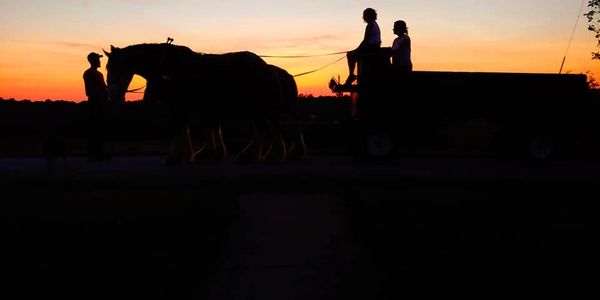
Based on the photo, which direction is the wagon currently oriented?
to the viewer's left

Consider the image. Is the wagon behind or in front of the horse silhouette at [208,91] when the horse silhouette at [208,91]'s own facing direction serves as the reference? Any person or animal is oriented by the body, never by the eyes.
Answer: behind

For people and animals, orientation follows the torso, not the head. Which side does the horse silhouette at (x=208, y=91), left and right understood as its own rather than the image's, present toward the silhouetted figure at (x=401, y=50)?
back

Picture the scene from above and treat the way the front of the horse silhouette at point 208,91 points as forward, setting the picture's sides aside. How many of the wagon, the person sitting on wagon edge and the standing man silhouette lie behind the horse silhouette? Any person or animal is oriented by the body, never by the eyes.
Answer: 2

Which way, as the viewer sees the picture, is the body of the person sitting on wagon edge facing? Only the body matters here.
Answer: to the viewer's left

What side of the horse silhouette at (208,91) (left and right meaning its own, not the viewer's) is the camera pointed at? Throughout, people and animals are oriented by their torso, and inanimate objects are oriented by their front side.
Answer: left

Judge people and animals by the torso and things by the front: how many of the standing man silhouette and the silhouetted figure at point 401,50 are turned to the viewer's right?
1

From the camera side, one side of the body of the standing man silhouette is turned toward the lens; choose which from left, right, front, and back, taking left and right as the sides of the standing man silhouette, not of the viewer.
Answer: right

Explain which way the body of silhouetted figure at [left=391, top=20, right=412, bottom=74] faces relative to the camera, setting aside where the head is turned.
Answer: to the viewer's left

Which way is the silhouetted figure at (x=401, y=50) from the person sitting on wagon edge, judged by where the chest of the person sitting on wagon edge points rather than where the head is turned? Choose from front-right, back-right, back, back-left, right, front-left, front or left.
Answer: back
